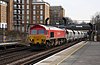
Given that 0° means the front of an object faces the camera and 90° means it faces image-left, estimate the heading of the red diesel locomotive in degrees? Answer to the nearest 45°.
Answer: approximately 45°
